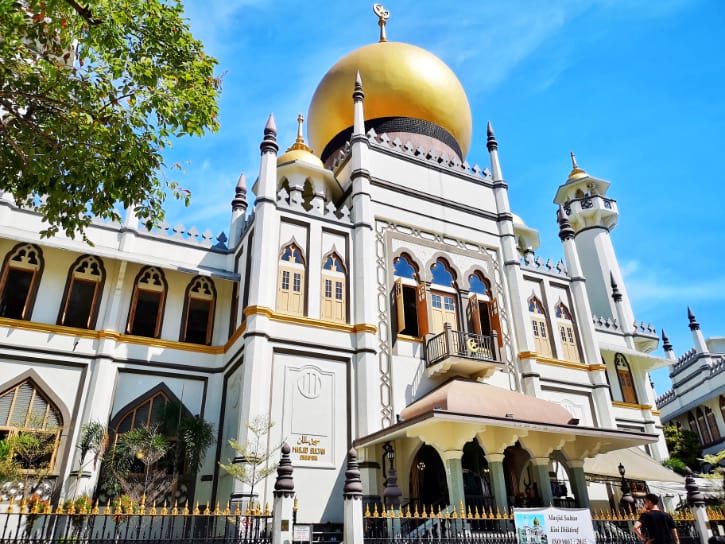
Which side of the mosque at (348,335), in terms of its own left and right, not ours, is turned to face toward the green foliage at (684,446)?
left

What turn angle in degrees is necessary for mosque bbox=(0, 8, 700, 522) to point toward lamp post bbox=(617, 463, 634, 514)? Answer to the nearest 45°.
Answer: approximately 45° to its left

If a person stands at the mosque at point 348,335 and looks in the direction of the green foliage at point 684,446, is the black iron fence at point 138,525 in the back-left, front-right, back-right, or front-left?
back-right

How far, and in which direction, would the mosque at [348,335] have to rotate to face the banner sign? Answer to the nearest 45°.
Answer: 0° — it already faces it

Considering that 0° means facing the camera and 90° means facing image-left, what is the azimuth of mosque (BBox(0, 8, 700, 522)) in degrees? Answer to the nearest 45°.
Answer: approximately 315°

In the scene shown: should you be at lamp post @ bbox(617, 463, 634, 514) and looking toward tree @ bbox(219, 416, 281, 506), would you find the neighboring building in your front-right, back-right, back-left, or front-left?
back-right

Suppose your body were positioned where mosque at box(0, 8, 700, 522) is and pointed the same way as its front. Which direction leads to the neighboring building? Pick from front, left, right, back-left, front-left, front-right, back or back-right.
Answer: left

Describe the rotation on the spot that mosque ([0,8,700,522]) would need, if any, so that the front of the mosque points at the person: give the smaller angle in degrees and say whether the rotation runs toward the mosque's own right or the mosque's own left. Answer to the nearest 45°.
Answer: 0° — it already faces them
